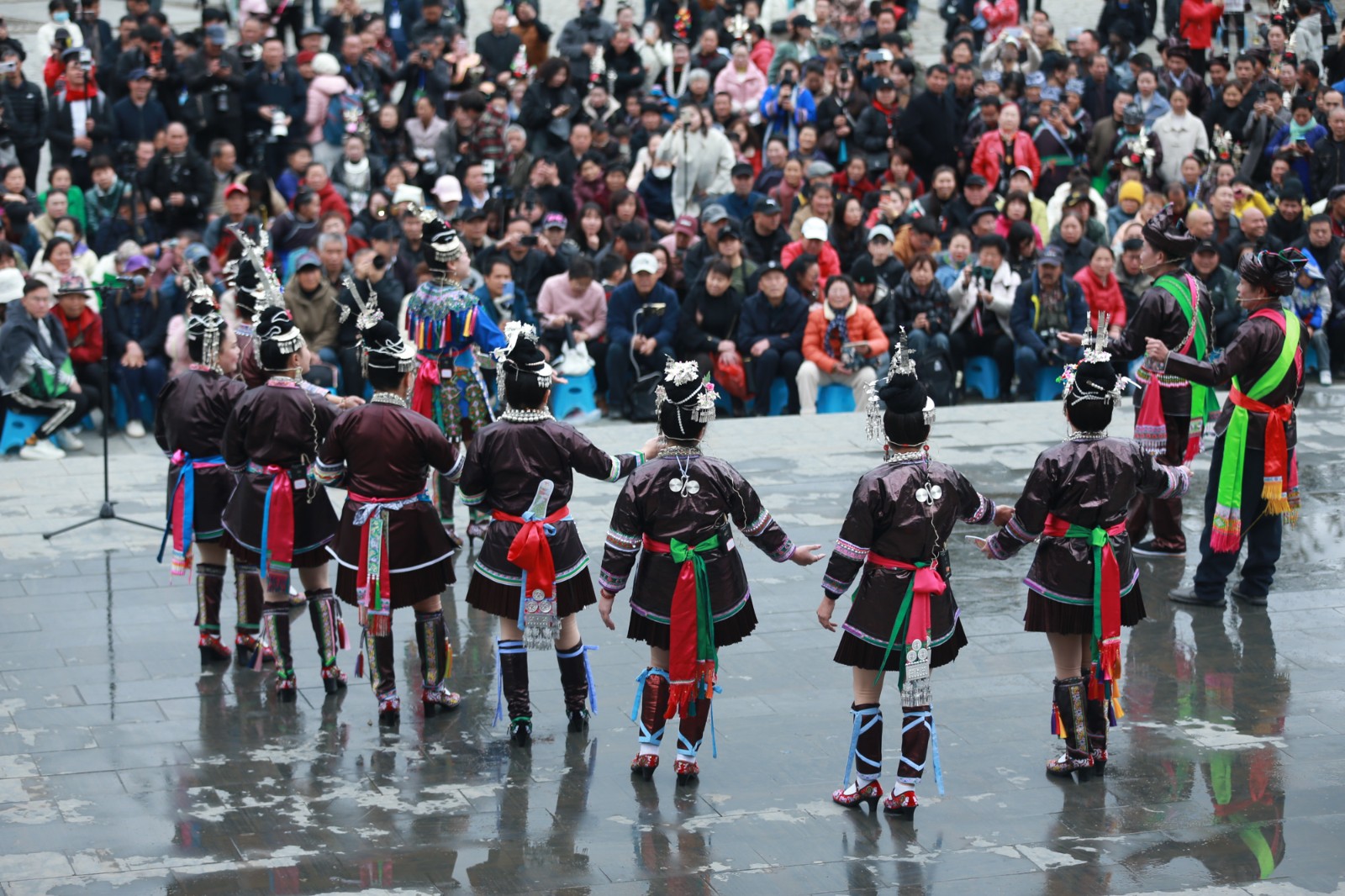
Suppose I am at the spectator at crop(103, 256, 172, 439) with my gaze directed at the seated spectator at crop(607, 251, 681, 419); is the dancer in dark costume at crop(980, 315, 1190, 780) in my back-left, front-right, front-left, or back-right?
front-right

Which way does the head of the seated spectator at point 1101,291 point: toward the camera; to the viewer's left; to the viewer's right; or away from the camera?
toward the camera

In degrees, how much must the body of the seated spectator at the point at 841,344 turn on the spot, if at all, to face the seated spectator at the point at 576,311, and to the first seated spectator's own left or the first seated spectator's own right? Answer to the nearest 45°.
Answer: approximately 90° to the first seated spectator's own right

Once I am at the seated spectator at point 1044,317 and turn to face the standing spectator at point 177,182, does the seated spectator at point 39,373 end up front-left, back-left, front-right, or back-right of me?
front-left

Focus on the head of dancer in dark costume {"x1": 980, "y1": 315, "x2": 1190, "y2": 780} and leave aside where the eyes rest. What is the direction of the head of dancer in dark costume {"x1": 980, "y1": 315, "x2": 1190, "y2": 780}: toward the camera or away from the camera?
away from the camera

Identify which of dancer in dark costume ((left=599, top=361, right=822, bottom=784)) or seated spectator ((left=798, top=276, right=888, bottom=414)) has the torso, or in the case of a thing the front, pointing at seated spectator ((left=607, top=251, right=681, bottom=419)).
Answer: the dancer in dark costume

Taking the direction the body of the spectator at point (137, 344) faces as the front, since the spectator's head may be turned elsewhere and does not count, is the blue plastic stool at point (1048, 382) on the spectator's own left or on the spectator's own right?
on the spectator's own left

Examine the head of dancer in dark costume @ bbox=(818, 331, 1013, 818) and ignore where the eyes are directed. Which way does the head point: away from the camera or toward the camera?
away from the camera

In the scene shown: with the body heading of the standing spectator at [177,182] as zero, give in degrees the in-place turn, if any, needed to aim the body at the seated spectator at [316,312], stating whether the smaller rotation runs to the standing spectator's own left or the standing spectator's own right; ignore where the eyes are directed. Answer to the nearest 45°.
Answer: approximately 45° to the standing spectator's own left

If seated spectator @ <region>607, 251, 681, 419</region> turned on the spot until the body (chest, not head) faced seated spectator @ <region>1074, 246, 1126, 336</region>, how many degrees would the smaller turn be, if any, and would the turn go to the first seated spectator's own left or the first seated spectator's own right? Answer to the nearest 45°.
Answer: approximately 90° to the first seated spectator's own left

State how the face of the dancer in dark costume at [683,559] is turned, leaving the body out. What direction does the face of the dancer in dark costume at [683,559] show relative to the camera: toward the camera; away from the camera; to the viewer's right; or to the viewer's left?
away from the camera

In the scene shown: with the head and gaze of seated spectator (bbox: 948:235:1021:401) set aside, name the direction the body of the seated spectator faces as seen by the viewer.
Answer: toward the camera

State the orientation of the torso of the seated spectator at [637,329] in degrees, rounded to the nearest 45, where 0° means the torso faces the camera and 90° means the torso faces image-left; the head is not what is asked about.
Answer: approximately 0°

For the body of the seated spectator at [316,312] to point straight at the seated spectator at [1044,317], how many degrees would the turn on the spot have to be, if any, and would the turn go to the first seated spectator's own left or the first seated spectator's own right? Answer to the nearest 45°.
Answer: approximately 90° to the first seated spectator's own left

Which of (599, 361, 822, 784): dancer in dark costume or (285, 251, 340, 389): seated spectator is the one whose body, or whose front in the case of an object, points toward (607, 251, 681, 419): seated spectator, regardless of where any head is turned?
the dancer in dark costume

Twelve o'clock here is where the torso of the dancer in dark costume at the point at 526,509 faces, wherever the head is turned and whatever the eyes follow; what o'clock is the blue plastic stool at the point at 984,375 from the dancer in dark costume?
The blue plastic stool is roughly at 1 o'clock from the dancer in dark costume.

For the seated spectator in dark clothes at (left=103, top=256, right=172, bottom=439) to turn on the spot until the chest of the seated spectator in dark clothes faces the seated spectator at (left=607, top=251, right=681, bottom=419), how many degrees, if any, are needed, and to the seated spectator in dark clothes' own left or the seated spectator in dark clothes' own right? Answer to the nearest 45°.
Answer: approximately 90° to the seated spectator in dark clothes' own left

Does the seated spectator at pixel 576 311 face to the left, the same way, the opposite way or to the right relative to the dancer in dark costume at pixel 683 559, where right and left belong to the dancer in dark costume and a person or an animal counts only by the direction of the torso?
the opposite way

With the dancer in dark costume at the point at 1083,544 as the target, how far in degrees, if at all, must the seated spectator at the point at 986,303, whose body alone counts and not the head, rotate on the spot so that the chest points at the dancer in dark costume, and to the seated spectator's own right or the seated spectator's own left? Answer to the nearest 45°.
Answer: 0° — they already face them

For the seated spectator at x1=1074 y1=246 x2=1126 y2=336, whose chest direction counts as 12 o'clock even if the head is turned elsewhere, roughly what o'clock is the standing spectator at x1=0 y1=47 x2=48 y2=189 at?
The standing spectator is roughly at 3 o'clock from the seated spectator.
